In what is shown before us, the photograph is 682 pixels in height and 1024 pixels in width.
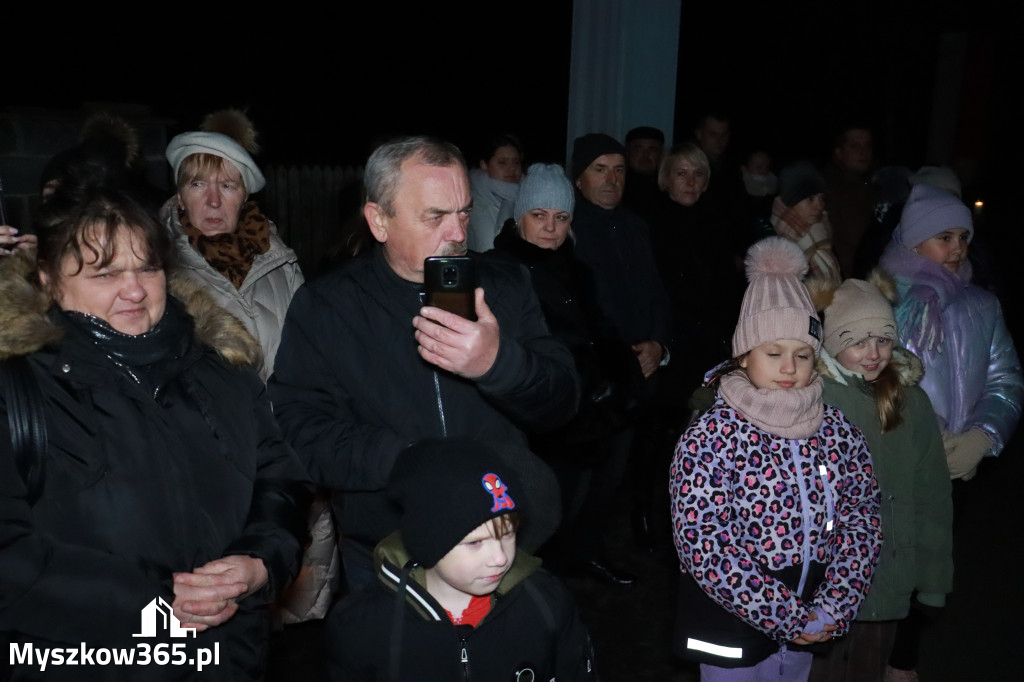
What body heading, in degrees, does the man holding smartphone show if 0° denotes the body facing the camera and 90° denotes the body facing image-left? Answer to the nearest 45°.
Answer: approximately 315°

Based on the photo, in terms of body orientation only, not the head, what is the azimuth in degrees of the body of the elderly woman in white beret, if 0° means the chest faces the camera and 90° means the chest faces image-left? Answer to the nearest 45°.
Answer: approximately 0°

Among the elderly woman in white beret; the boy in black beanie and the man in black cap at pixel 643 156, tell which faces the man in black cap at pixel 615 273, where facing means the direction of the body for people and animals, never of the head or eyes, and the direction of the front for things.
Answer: the man in black cap at pixel 643 156

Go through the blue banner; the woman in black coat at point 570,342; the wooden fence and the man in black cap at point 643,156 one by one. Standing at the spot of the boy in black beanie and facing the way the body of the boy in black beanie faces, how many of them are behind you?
4

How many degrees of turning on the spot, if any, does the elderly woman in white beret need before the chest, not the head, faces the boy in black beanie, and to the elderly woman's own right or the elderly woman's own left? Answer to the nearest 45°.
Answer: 0° — they already face them

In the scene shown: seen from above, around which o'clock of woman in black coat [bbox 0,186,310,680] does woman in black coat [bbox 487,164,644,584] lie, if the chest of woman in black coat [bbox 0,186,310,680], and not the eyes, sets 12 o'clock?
woman in black coat [bbox 487,164,644,584] is roughly at 9 o'clock from woman in black coat [bbox 0,186,310,680].

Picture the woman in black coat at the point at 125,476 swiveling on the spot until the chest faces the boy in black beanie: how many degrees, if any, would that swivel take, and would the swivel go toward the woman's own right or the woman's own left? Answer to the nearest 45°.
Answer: approximately 45° to the woman's own left

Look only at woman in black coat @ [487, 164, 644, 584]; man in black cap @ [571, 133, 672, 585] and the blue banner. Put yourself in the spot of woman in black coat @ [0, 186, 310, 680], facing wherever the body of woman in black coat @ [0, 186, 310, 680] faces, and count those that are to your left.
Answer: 3

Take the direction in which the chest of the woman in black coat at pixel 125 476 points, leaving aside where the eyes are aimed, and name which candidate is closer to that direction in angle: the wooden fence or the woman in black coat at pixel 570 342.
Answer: the woman in black coat

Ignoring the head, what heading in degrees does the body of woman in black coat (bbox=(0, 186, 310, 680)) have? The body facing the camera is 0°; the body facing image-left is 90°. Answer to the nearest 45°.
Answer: approximately 315°

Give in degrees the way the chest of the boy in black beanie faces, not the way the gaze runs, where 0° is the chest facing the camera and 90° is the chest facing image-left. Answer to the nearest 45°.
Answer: approximately 0°

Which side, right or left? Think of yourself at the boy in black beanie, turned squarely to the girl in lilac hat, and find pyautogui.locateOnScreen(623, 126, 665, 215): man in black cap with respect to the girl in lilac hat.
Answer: left
